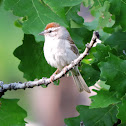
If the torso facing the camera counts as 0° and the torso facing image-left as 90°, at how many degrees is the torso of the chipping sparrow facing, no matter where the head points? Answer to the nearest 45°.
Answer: approximately 45°
